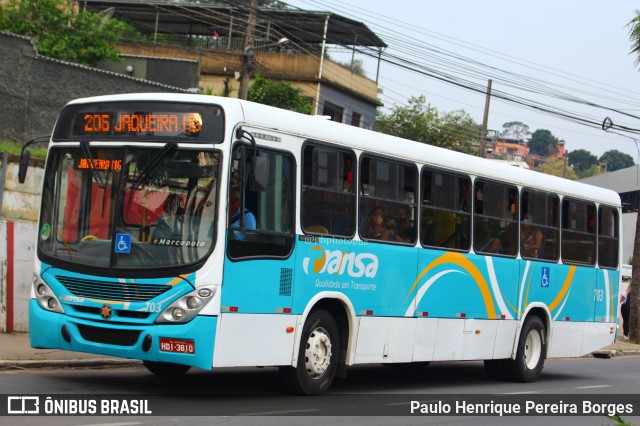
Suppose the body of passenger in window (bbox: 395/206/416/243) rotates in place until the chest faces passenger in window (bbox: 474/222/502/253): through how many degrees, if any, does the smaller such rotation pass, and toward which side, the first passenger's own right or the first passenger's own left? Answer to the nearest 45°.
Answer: approximately 180°

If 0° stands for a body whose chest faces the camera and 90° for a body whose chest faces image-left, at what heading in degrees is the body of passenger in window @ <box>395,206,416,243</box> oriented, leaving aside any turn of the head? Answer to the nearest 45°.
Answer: approximately 45°

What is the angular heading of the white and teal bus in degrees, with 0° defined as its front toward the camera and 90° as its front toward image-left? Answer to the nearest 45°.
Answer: approximately 45°

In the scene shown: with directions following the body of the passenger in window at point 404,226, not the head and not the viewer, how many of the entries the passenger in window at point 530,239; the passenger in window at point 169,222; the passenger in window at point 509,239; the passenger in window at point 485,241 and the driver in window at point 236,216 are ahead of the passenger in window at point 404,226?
2

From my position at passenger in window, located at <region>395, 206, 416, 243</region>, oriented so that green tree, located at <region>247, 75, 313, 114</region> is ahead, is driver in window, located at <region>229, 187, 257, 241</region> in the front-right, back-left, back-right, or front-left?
back-left

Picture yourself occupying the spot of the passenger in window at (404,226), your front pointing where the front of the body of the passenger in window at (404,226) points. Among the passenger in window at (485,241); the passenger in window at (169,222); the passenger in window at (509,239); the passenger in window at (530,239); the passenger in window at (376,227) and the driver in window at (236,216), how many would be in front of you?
3

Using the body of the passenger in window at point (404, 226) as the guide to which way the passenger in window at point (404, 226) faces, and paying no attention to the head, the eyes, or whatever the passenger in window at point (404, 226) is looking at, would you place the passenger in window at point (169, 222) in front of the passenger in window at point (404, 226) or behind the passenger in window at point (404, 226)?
in front

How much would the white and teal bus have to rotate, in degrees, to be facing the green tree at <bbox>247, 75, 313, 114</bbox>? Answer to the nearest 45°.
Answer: approximately 135° to its right

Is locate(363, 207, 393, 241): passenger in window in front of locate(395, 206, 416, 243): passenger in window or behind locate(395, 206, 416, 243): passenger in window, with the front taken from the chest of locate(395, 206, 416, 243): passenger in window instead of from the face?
in front

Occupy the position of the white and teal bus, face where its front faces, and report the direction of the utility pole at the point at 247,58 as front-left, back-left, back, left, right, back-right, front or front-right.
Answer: back-right
